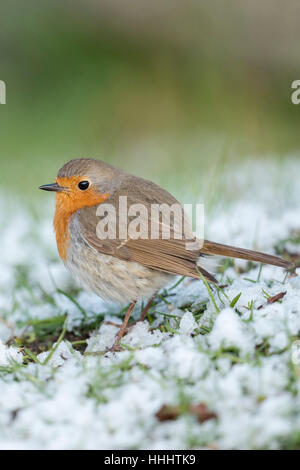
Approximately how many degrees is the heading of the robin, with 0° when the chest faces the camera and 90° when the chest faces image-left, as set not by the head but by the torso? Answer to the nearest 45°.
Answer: approximately 90°
